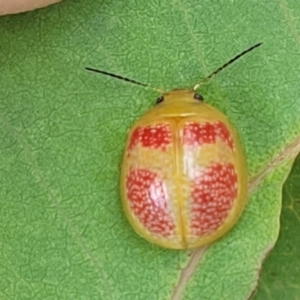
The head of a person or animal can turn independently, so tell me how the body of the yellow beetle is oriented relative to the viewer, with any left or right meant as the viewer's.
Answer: facing away from the viewer
